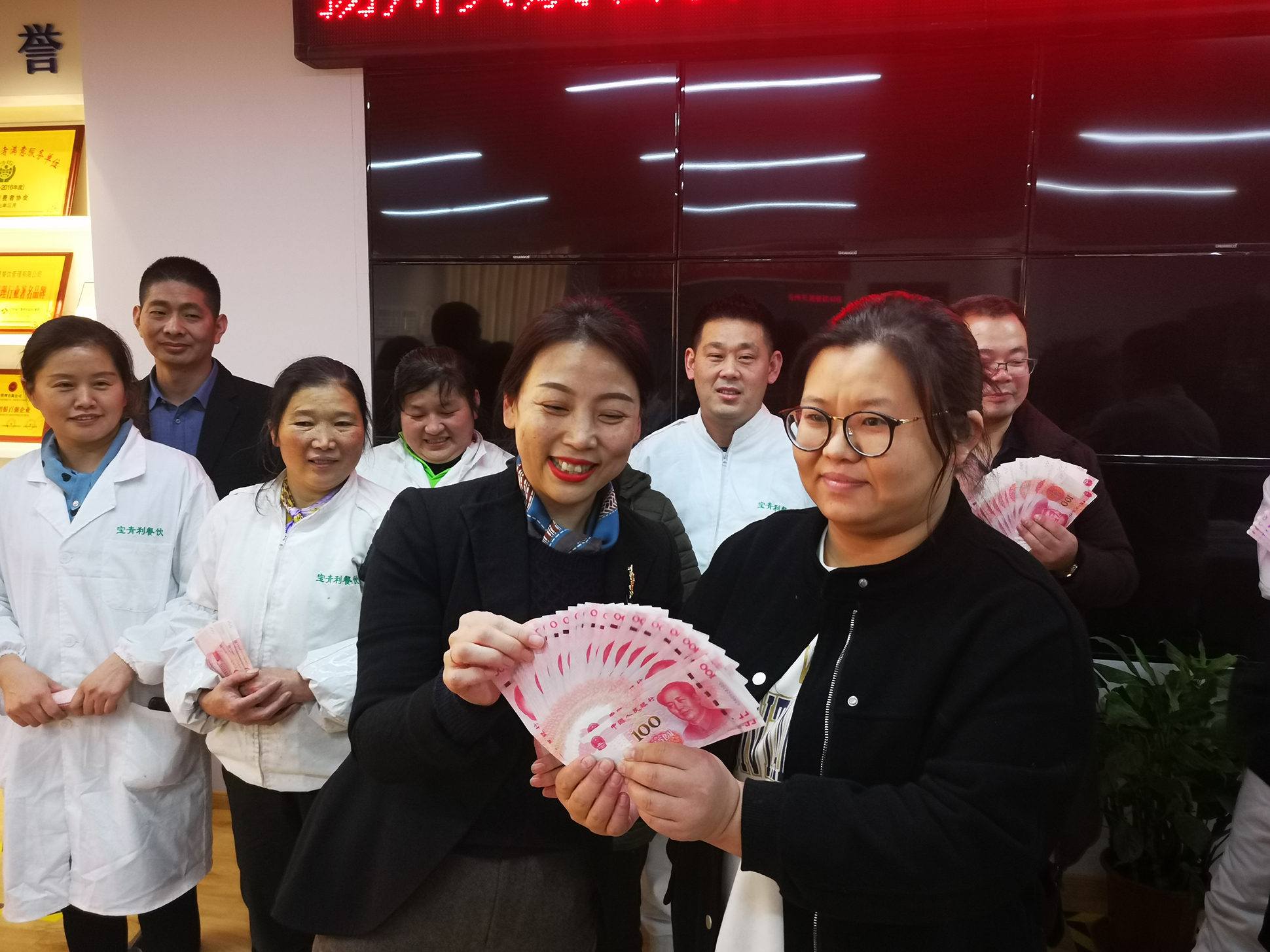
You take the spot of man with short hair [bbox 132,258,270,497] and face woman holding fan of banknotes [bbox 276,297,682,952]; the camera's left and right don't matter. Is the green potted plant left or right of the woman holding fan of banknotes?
left

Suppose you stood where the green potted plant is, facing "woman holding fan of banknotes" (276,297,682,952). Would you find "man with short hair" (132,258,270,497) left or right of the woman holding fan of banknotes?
right

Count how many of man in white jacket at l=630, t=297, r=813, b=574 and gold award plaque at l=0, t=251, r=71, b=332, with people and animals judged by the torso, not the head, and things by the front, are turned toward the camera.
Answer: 2

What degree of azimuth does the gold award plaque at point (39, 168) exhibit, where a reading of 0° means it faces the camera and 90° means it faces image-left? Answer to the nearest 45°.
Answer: approximately 0°

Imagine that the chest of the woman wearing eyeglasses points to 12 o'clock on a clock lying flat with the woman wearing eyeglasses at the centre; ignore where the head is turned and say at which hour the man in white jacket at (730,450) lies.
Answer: The man in white jacket is roughly at 4 o'clock from the woman wearing eyeglasses.
